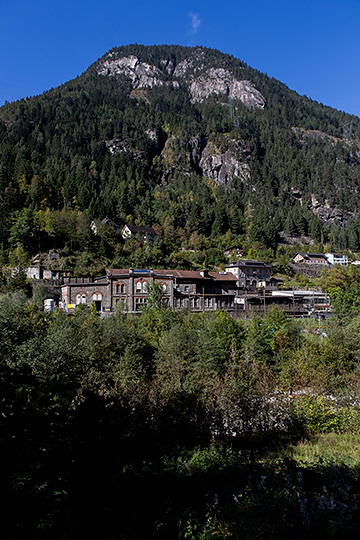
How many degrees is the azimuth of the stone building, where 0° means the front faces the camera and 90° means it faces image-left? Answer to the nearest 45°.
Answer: approximately 0°
